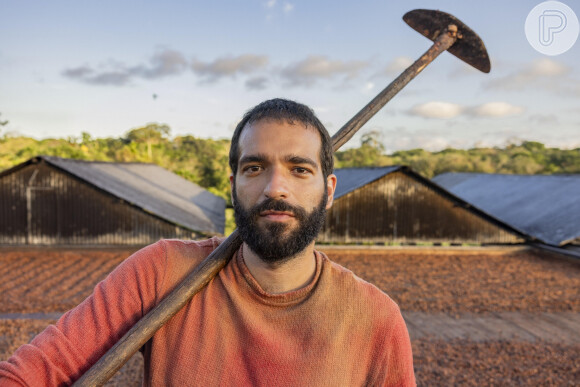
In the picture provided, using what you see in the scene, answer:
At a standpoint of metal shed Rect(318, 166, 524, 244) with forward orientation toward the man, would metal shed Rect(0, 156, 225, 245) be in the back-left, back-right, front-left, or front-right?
front-right

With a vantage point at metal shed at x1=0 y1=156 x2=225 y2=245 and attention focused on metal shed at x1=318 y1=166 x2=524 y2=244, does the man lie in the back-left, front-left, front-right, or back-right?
front-right

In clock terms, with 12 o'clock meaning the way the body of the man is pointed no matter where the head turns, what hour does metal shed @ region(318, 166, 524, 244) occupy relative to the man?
The metal shed is roughly at 7 o'clock from the man.

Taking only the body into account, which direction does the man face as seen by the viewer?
toward the camera

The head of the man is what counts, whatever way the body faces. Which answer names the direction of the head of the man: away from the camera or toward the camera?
toward the camera

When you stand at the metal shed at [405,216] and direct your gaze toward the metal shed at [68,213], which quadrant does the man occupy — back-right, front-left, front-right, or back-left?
front-left

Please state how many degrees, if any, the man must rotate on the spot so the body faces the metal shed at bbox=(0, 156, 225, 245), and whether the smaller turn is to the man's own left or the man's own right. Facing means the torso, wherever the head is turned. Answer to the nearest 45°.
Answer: approximately 180°

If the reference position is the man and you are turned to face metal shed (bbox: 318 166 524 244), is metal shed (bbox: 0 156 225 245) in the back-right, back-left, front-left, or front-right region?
front-left
